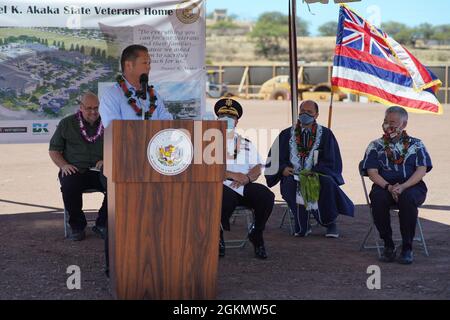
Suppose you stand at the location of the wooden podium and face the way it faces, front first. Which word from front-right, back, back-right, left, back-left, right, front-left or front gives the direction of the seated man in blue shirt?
back-left

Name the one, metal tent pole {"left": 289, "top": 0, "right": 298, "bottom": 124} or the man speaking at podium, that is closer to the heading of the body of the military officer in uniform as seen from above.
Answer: the man speaking at podium

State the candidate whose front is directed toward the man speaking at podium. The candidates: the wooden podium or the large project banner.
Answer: the large project banner

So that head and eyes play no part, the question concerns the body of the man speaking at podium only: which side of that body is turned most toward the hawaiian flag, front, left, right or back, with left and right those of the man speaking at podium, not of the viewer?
left

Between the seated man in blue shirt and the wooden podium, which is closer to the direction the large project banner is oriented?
the wooden podium

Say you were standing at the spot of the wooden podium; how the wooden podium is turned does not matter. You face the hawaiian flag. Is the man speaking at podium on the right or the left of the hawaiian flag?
left

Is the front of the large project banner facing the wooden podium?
yes

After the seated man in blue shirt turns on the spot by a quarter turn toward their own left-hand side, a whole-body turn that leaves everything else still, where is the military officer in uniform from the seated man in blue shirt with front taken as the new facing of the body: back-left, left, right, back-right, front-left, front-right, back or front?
back

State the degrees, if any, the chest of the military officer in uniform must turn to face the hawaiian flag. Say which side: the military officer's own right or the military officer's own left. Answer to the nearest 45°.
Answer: approximately 135° to the military officer's own left

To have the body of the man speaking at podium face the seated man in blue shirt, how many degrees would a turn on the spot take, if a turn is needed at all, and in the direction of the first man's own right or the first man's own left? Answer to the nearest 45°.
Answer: approximately 90° to the first man's own left

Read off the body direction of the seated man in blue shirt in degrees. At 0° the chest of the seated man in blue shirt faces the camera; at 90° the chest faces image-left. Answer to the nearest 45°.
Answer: approximately 0°

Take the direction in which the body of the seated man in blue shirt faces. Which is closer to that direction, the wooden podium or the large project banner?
the wooden podium
